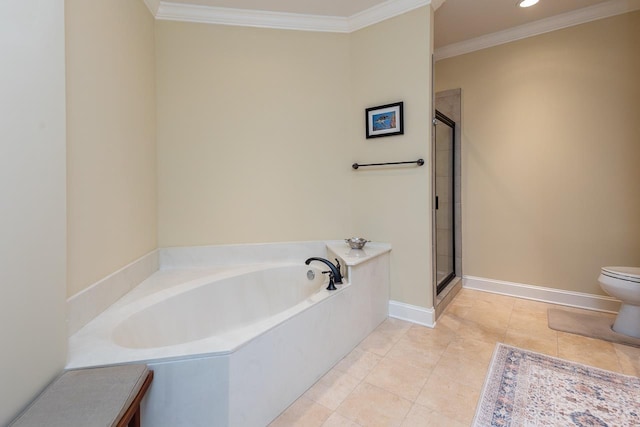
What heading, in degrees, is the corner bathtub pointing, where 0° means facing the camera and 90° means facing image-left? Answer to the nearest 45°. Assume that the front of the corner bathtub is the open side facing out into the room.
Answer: approximately 315°

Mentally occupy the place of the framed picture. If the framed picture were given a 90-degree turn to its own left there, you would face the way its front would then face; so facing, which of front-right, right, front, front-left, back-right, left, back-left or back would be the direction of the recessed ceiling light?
front-left

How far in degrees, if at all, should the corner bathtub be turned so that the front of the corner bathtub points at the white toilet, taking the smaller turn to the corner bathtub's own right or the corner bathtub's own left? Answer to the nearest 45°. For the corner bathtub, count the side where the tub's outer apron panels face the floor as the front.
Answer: approximately 45° to the corner bathtub's own left

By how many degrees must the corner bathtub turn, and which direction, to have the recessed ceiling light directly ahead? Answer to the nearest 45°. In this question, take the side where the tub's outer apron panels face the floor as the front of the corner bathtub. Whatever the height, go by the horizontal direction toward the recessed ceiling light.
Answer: approximately 45° to its left

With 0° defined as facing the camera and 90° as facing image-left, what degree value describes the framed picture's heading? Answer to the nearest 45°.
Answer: approximately 45°

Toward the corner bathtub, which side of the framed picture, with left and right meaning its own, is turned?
front

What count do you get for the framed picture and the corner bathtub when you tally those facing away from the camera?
0
